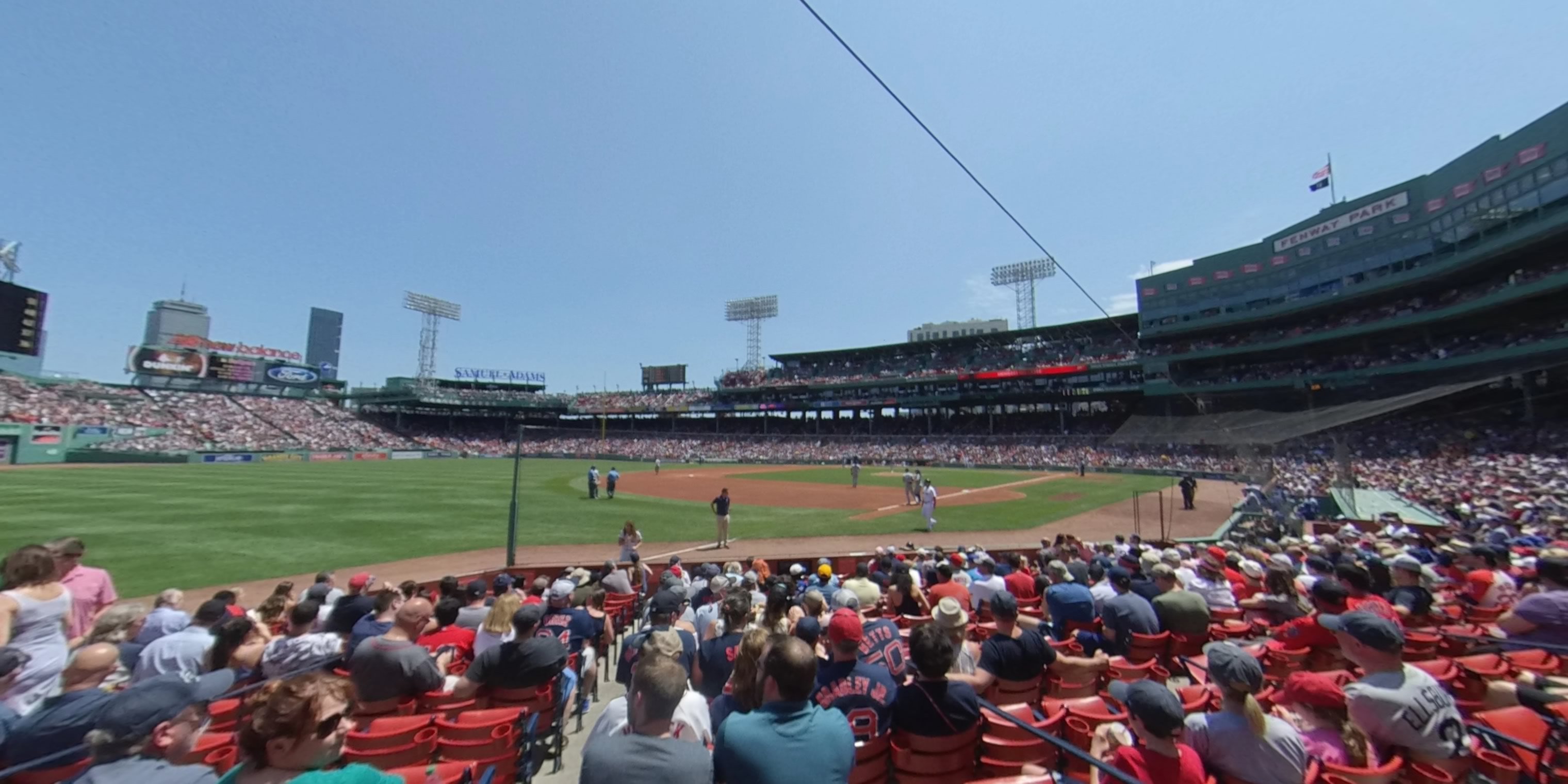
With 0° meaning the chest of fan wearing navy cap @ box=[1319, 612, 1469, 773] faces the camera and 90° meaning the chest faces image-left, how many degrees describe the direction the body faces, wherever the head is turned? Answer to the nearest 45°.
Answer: approximately 135°

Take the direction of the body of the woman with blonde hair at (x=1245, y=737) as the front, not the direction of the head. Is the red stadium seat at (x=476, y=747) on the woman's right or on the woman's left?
on the woman's left

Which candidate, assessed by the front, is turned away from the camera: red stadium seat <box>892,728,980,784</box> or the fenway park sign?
the red stadium seat

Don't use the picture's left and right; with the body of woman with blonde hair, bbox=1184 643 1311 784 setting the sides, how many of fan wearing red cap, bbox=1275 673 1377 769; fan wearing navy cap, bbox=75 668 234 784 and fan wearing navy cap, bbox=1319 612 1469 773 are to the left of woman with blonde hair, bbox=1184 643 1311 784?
1

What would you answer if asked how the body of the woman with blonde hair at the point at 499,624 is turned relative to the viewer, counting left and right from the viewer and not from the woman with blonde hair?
facing away from the viewer and to the right of the viewer

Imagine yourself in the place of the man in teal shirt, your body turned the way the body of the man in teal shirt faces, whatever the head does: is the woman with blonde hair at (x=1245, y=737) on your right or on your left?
on your right

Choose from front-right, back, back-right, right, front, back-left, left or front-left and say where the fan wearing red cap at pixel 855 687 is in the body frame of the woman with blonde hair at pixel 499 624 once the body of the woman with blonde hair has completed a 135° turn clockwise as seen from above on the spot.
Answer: front-left

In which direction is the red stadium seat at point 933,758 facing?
away from the camera

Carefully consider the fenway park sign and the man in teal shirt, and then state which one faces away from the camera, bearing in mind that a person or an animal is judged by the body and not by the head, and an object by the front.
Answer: the man in teal shirt

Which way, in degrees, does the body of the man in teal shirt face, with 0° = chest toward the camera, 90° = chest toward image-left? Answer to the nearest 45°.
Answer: approximately 180°

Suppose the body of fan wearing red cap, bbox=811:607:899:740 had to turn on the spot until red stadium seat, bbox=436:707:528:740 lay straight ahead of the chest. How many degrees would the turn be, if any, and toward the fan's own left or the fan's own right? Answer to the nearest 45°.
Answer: approximately 90° to the fan's own left

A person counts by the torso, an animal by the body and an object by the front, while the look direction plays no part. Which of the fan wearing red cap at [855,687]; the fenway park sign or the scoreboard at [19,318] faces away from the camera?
the fan wearing red cap

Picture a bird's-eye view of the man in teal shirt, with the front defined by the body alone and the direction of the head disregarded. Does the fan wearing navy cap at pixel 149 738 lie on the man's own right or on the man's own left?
on the man's own left

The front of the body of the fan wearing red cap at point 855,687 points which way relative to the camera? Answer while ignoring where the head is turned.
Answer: away from the camera

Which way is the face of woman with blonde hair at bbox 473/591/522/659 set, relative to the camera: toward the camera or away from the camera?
away from the camera

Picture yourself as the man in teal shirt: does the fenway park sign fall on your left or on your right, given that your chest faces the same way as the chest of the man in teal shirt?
on your right

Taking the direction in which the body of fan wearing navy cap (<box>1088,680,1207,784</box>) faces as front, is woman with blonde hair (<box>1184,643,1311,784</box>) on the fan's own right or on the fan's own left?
on the fan's own right
